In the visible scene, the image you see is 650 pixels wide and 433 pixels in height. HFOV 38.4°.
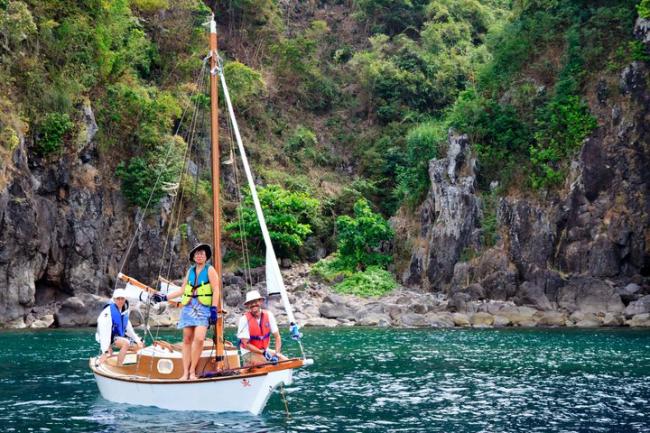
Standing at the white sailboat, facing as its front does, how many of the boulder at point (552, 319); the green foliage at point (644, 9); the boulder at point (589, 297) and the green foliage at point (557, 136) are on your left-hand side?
4

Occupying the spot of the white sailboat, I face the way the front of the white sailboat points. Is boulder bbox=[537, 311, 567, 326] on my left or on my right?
on my left

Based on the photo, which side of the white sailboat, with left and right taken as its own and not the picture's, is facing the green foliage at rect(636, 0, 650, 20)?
left

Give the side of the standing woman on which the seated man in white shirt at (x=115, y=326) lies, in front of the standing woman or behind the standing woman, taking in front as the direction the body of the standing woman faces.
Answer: behind

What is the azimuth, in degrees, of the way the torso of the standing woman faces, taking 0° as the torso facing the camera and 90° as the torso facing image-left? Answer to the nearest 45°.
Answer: approximately 0°

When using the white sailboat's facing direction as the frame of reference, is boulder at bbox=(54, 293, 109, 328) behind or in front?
behind

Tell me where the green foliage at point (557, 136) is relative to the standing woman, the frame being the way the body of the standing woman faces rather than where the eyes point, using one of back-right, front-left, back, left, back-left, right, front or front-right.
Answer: back-left

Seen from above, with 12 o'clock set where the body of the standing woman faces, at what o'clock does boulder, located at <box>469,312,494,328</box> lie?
The boulder is roughly at 7 o'clock from the standing woman.

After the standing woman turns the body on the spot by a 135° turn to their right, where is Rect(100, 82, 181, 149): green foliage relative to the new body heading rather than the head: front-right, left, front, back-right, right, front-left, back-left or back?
front-right

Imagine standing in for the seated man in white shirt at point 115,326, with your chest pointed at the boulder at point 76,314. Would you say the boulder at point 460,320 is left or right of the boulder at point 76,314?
right

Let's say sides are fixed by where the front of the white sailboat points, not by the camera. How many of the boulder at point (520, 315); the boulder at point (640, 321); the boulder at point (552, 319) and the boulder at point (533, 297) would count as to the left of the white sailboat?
4

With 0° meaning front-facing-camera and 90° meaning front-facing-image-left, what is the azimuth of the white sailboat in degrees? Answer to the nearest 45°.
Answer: approximately 315°
